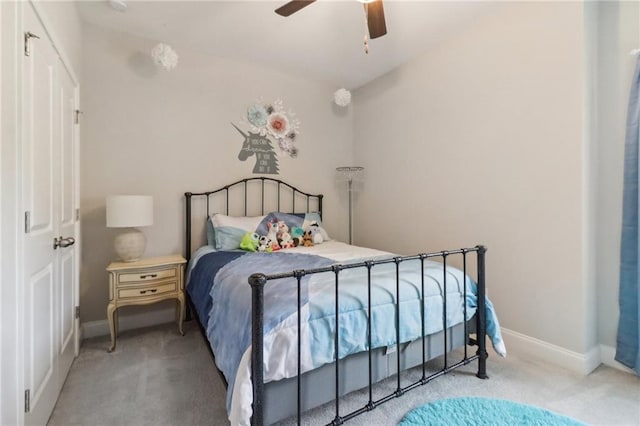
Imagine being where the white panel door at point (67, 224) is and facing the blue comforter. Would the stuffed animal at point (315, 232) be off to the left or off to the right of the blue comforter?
left

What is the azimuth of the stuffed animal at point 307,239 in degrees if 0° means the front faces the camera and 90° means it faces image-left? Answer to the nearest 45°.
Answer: approximately 0°

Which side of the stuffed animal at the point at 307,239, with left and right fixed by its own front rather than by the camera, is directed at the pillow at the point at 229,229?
right

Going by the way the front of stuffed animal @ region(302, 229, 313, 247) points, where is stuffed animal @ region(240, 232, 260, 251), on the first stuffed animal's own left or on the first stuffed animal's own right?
on the first stuffed animal's own right

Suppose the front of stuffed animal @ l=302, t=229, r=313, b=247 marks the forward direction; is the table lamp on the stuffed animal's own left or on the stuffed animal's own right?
on the stuffed animal's own right

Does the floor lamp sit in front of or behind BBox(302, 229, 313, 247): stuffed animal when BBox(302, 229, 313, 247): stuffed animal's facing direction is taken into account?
behind
